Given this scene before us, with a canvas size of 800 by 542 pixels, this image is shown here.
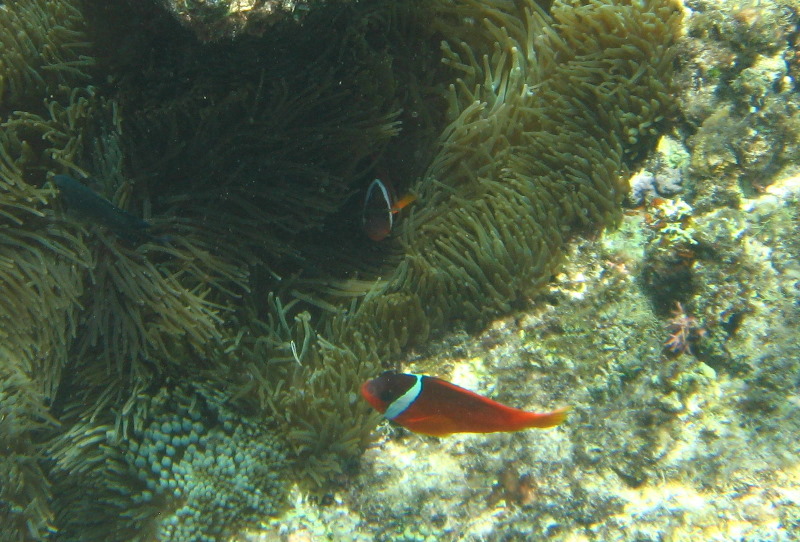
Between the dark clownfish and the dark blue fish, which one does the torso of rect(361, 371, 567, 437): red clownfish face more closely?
the dark blue fish

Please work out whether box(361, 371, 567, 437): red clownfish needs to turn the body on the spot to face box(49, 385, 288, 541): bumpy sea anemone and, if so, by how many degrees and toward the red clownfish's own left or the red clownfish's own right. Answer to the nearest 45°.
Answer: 0° — it already faces it

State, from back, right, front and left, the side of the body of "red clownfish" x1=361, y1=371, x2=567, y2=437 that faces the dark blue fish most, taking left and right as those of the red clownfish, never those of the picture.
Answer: front

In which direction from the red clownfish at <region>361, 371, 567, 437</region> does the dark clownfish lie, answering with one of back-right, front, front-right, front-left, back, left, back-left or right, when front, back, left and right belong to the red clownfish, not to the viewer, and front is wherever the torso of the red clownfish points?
right

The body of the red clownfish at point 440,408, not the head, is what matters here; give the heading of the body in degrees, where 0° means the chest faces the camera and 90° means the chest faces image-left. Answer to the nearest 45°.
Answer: approximately 90°

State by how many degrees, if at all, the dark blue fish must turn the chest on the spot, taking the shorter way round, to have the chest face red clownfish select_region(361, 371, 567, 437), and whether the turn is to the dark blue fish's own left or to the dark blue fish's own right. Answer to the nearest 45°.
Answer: approximately 135° to the dark blue fish's own left

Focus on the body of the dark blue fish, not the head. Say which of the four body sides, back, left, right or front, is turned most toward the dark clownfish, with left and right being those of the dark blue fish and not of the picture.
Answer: back

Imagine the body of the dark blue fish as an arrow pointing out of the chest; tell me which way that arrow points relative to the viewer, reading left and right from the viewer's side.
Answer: facing to the left of the viewer

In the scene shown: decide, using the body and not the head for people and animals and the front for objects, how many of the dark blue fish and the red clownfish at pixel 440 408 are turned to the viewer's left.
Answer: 2
